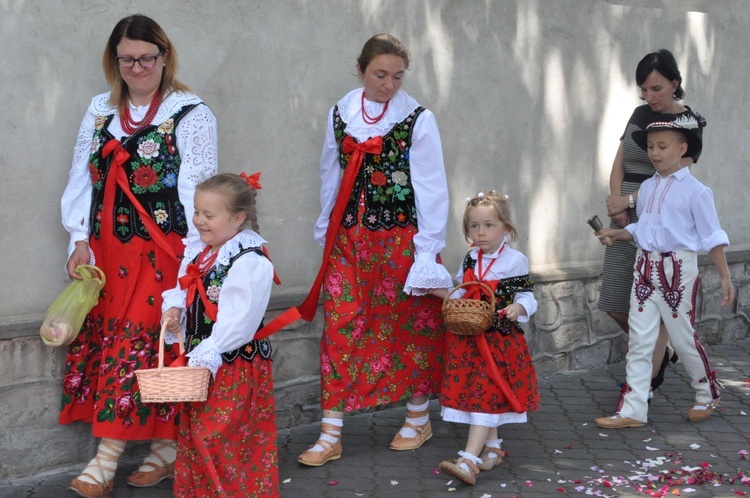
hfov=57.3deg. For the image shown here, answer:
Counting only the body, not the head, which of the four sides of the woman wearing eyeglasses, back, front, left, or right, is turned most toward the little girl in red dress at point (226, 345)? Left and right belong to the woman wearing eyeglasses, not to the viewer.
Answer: left

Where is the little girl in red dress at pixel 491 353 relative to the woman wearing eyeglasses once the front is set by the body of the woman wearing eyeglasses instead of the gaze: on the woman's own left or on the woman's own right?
on the woman's own left

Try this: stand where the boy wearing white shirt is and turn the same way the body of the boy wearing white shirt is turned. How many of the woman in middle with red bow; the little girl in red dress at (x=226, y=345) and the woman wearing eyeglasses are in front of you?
3

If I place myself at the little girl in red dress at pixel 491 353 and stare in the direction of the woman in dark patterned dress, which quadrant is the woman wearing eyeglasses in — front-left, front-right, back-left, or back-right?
back-left

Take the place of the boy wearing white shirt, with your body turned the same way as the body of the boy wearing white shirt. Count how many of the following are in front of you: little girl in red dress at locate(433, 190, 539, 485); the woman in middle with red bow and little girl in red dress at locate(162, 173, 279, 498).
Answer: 3

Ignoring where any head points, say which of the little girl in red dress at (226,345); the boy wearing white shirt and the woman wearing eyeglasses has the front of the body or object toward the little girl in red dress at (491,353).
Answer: the boy wearing white shirt

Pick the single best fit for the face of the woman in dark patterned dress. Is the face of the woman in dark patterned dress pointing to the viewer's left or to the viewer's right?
to the viewer's left
